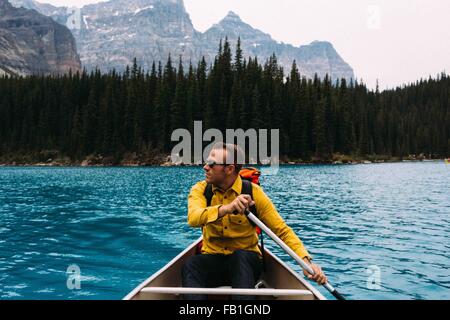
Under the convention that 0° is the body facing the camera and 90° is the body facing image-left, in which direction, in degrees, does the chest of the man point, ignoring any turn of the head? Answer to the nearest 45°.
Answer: approximately 0°
